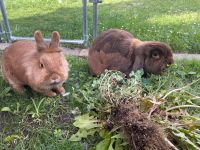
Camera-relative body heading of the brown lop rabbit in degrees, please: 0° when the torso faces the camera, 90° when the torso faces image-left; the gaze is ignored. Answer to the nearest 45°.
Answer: approximately 270°
